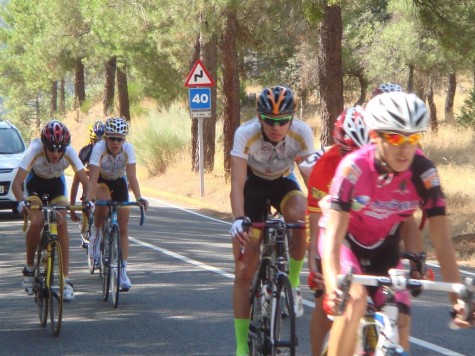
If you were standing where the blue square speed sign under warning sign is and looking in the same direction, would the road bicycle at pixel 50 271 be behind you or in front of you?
in front

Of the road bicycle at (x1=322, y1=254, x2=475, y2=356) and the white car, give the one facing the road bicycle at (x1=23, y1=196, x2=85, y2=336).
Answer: the white car

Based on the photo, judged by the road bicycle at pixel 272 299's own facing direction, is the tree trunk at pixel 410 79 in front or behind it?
behind

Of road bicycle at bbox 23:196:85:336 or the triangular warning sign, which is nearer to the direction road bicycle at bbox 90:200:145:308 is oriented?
the road bicycle

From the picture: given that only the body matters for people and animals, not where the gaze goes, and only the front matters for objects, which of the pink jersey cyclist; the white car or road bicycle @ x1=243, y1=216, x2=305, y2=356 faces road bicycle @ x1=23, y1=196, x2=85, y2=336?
the white car

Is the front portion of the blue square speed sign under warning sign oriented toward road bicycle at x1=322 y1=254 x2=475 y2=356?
yes

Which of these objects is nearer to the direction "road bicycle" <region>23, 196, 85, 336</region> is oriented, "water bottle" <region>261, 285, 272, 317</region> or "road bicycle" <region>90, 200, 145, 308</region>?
the water bottle

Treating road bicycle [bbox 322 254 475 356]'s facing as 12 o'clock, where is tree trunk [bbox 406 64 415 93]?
The tree trunk is roughly at 6 o'clock from the road bicycle.

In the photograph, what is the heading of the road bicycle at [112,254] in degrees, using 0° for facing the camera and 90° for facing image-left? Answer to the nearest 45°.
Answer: approximately 0°
